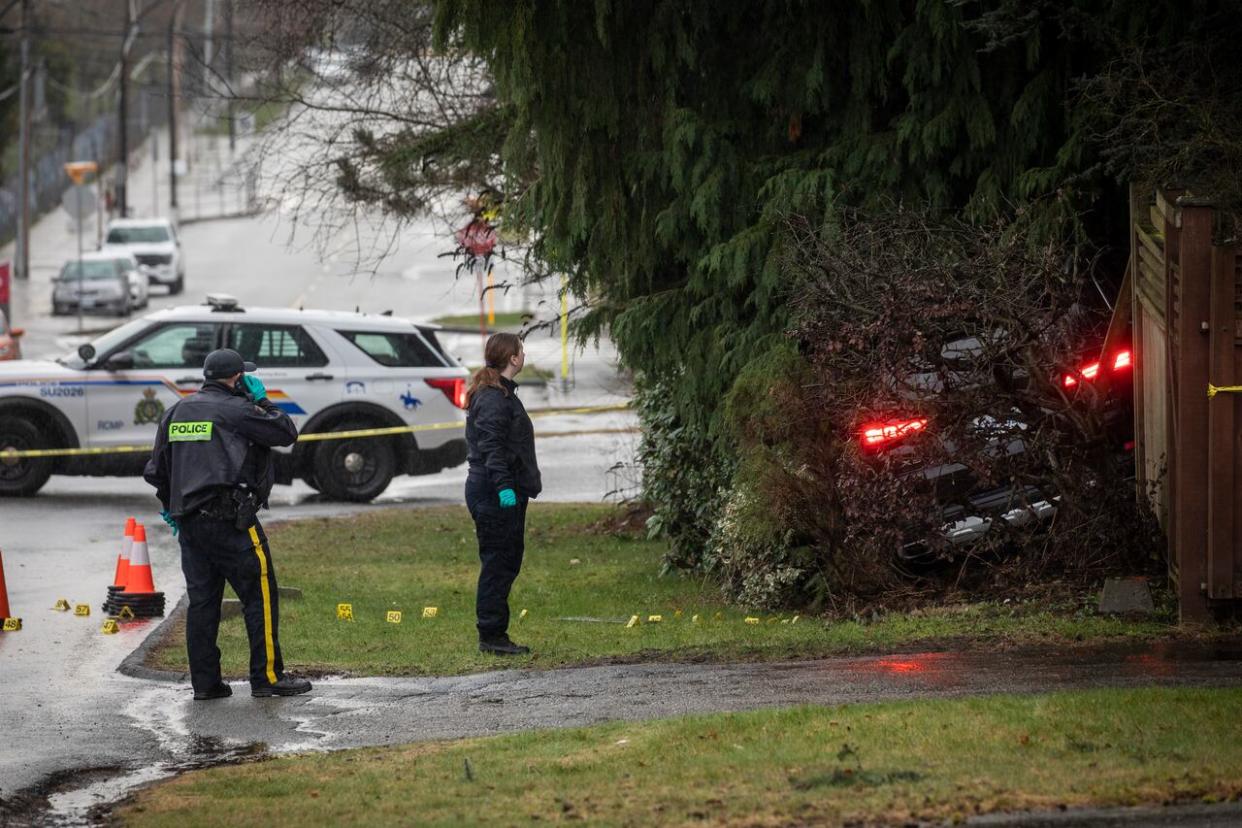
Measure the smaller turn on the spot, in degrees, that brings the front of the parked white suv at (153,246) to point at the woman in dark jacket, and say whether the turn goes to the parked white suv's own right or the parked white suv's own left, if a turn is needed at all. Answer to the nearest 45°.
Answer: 0° — it already faces them

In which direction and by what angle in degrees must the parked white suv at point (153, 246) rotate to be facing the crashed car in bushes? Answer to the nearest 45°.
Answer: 0° — it already faces it

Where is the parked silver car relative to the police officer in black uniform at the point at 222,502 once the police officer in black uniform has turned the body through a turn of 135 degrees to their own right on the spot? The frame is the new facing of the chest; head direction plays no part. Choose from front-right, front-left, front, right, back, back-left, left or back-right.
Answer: back

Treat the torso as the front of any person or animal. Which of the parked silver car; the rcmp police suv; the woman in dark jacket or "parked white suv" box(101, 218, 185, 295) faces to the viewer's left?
the rcmp police suv

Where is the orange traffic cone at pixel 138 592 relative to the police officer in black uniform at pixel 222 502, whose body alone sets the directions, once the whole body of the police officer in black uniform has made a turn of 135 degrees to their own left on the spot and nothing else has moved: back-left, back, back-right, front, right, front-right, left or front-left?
right

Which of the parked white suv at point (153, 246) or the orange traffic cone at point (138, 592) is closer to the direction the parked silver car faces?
the orange traffic cone

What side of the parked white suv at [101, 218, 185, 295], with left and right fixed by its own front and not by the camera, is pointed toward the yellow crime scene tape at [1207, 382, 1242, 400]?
front

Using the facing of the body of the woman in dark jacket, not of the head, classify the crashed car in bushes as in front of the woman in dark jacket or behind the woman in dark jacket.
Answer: in front

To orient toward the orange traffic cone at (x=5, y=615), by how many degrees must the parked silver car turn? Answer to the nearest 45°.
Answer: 0° — it already faces it

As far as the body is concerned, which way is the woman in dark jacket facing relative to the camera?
to the viewer's right

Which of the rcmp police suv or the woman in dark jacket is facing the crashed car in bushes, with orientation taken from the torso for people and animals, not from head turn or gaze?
the woman in dark jacket

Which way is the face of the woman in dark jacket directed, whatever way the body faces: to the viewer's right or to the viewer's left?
to the viewer's right

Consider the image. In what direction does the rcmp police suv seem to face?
to the viewer's left

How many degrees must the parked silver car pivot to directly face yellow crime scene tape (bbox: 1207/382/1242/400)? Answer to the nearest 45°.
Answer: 0° — it already faces it

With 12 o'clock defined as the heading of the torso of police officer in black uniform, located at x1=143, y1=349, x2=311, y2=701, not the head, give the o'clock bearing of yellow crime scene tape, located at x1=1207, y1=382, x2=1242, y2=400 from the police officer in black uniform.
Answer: The yellow crime scene tape is roughly at 2 o'clock from the police officer in black uniform.

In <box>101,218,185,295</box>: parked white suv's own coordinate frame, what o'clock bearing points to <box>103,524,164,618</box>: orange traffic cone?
The orange traffic cone is roughly at 12 o'clock from the parked white suv.

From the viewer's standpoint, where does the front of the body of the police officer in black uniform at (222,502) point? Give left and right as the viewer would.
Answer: facing away from the viewer and to the right of the viewer

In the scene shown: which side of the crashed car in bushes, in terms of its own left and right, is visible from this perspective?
back
